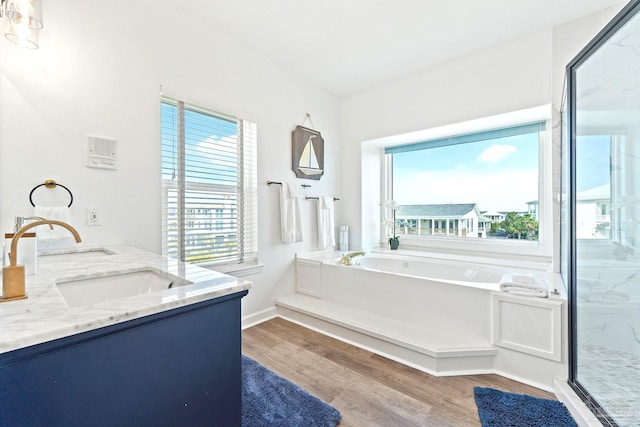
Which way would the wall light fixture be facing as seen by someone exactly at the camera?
facing to the right of the viewer

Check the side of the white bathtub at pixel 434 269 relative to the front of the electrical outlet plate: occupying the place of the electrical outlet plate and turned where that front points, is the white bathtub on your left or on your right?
on your left

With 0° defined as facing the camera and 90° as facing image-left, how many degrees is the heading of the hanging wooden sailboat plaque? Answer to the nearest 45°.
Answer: approximately 315°

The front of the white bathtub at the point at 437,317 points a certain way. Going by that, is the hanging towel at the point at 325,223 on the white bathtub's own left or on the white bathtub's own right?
on the white bathtub's own right

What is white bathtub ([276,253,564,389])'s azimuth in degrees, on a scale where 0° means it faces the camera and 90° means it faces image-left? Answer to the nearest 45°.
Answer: approximately 45°

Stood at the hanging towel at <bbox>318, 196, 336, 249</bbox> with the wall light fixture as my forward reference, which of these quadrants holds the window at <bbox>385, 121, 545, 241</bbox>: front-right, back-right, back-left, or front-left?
back-left

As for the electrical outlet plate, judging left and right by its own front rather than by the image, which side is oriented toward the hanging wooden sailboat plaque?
left
